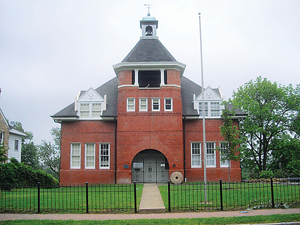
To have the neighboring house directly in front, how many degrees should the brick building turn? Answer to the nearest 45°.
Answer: approximately 135° to its right

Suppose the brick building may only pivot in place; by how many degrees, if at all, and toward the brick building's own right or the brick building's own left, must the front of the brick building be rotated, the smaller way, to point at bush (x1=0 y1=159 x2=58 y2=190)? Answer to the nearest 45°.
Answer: approximately 45° to the brick building's own right

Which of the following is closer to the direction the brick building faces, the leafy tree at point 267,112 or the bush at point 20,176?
the bush

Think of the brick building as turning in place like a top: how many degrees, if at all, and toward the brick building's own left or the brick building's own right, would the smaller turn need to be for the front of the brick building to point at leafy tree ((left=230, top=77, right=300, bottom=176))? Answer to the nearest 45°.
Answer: approximately 135° to the brick building's own left

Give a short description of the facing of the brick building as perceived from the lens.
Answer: facing the viewer

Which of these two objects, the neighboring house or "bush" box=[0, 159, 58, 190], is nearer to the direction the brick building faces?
the bush

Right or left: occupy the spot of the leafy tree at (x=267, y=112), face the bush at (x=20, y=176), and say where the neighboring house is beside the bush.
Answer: right
